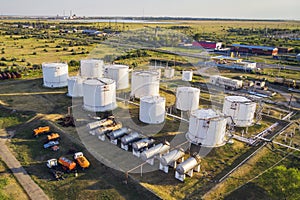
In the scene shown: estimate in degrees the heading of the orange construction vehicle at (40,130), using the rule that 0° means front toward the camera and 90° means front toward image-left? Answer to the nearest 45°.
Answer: approximately 45°

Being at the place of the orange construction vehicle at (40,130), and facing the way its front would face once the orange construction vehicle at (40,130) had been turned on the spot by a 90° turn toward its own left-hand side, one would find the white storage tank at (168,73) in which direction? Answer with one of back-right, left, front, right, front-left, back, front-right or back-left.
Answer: left

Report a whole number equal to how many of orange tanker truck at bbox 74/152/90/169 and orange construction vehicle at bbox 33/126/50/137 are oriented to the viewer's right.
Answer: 0

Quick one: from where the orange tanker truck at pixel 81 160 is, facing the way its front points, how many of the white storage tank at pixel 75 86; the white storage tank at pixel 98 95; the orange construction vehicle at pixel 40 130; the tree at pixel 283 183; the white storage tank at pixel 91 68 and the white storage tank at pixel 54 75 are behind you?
1

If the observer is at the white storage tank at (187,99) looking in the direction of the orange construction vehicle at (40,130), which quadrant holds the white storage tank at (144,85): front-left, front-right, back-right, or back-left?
front-right

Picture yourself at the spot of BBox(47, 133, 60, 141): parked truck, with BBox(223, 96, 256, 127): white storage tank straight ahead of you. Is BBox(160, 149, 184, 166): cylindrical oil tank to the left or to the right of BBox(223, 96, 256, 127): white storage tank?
right

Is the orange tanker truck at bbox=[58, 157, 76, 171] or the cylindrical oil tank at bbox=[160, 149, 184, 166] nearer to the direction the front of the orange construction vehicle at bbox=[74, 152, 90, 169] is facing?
the orange tanker truck
